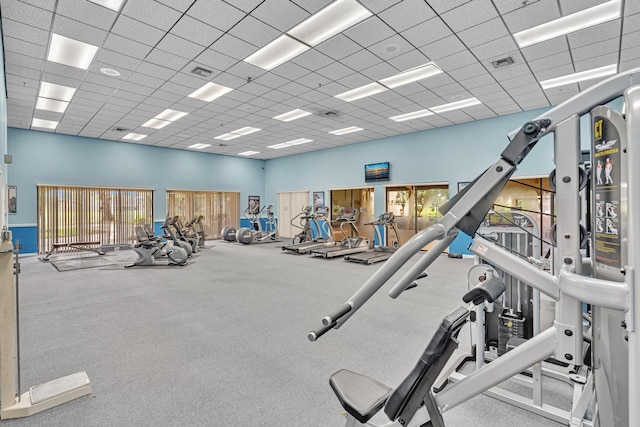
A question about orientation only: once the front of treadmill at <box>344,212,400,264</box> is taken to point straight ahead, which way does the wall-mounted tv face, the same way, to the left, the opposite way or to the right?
the opposite way

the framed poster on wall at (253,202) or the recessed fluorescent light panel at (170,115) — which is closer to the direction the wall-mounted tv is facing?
the recessed fluorescent light panel

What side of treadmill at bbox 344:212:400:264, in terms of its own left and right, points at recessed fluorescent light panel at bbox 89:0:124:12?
back

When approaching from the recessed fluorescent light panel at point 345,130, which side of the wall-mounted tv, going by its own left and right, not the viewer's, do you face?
front

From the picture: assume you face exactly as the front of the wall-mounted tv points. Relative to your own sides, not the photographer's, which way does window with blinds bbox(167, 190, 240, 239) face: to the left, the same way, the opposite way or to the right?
to the left

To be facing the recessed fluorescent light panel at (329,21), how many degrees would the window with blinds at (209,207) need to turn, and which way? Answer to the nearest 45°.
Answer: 0° — it already faces it

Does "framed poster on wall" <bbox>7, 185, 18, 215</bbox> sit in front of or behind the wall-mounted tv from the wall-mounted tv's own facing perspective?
in front

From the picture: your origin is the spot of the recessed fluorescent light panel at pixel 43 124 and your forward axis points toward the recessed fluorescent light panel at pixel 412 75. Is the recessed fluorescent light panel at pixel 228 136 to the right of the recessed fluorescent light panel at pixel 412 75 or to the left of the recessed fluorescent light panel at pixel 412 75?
left

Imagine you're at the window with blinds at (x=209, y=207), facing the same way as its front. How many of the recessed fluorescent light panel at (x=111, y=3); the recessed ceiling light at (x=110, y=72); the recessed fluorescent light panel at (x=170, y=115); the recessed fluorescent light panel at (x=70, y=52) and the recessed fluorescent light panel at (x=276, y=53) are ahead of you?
5

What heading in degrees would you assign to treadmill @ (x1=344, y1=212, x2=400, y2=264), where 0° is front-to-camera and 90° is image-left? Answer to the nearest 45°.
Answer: approximately 225°

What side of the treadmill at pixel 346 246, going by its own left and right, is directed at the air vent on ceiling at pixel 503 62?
right

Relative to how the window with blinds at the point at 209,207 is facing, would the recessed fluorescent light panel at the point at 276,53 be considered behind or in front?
in front
